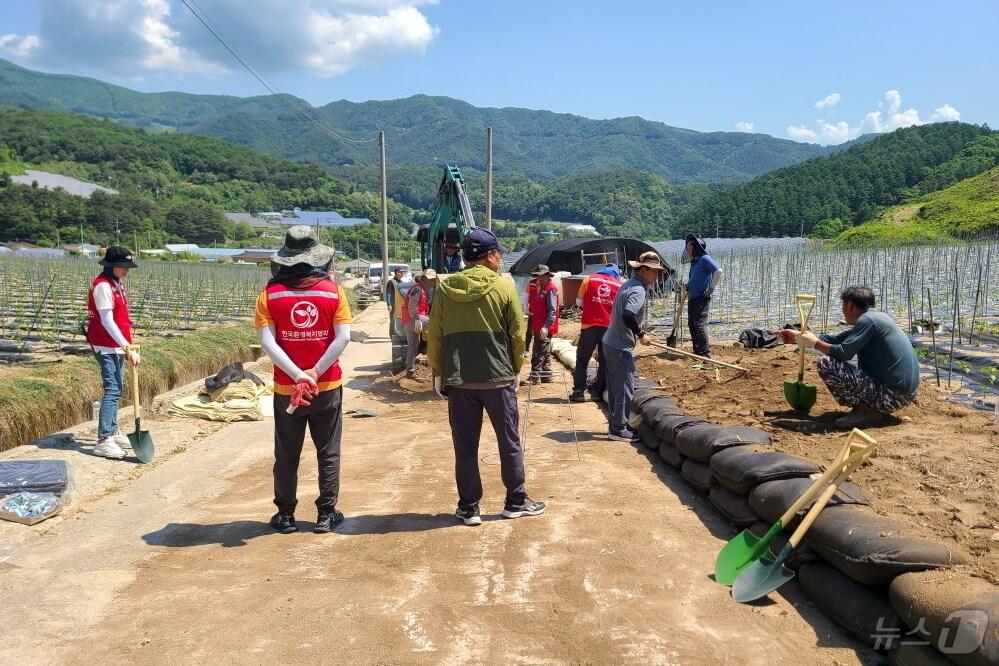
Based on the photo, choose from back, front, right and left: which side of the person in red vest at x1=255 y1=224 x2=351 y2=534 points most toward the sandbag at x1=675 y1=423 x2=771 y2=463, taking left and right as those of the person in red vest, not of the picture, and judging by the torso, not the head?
right

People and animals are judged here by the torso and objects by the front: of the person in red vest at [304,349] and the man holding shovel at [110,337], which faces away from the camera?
the person in red vest

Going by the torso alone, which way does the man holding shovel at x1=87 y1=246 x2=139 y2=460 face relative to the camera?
to the viewer's right

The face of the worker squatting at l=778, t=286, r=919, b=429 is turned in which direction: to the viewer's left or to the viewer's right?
to the viewer's left

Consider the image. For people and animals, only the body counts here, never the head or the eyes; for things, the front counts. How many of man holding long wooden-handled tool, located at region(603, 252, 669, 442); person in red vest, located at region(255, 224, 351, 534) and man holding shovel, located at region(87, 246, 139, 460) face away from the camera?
1

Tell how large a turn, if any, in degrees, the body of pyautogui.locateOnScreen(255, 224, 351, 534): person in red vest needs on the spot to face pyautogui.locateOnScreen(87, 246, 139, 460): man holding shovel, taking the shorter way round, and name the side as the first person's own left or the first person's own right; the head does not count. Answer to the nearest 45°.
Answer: approximately 45° to the first person's own left

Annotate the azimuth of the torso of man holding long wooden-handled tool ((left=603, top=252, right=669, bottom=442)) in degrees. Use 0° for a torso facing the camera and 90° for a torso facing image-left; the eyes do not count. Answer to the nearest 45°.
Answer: approximately 270°

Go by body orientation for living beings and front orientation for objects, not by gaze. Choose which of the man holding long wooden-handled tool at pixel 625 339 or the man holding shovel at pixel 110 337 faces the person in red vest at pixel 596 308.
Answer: the man holding shovel at pixel 110 337

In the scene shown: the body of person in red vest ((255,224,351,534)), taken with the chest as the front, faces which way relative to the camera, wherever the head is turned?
away from the camera

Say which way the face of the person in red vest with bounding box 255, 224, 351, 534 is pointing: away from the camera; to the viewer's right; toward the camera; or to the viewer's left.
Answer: away from the camera

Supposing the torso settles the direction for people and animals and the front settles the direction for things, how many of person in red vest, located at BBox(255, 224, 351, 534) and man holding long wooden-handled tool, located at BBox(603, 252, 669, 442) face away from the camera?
1

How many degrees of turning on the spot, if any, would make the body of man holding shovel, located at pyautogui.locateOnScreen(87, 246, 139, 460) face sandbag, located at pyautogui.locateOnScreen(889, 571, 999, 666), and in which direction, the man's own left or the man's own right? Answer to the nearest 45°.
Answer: approximately 45° to the man's own right

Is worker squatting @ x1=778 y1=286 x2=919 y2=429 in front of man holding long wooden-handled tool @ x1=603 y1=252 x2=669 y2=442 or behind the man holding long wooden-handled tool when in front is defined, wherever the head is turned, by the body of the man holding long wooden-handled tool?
in front

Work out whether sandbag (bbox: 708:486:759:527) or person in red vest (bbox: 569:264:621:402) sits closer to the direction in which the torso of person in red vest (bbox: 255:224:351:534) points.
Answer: the person in red vest (bbox: 569:264:621:402)

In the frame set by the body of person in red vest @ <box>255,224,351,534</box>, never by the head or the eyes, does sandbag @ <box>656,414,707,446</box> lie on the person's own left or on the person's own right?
on the person's own right

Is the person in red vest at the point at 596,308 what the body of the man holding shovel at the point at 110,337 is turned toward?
yes

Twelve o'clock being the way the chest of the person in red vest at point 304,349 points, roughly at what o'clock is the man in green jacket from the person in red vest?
The man in green jacket is roughly at 3 o'clock from the person in red vest.
